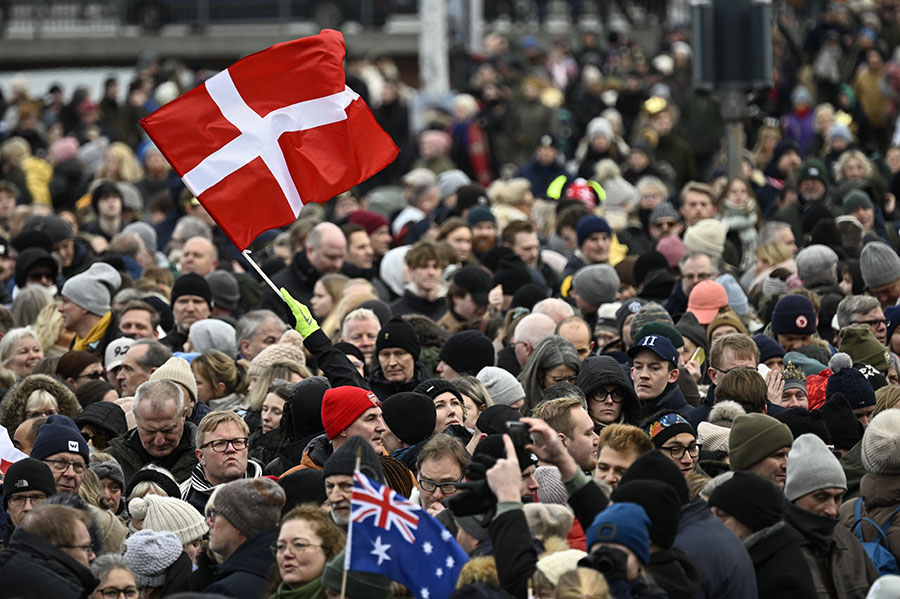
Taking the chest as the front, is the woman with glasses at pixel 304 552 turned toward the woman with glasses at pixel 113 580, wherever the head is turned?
no

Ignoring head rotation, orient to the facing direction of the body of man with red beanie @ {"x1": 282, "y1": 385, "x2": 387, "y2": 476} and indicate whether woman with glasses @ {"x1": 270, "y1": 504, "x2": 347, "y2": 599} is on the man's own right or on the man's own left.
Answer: on the man's own right

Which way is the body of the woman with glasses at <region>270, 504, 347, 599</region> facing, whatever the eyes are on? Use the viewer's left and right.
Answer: facing the viewer and to the left of the viewer

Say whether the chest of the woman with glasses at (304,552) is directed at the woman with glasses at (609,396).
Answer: no

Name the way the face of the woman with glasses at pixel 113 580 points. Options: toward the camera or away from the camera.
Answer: toward the camera

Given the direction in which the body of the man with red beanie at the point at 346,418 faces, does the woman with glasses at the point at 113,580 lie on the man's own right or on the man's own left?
on the man's own right

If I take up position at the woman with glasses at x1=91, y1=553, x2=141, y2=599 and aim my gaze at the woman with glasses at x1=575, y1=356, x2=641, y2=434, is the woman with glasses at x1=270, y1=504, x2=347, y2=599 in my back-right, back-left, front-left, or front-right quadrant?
front-right

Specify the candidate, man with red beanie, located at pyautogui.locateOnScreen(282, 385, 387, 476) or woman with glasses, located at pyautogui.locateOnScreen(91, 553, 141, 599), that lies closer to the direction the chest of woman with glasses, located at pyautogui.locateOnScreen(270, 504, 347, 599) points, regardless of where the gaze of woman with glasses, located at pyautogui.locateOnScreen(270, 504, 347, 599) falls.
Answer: the woman with glasses

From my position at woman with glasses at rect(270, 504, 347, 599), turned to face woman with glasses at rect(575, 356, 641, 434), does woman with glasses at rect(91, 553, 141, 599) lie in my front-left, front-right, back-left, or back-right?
back-left

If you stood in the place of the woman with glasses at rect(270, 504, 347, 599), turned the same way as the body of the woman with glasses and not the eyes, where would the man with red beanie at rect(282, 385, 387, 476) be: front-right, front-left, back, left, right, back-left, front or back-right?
back-right
